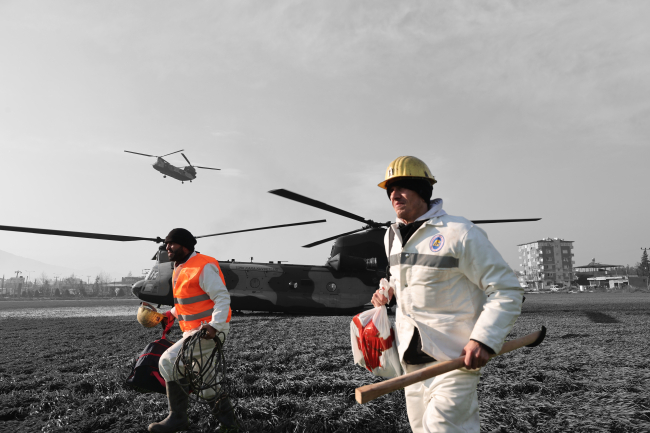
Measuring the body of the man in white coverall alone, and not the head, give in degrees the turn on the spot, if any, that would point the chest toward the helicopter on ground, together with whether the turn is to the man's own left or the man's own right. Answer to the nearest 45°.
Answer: approximately 135° to the man's own right

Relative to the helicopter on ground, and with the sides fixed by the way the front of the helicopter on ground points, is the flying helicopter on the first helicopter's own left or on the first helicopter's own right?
on the first helicopter's own right

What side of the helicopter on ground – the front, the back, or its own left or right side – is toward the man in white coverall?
left

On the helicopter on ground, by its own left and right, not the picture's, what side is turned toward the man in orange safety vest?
left

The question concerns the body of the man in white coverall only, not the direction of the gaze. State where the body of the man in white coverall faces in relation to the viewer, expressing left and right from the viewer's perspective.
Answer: facing the viewer and to the left of the viewer

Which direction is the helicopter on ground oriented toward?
to the viewer's left

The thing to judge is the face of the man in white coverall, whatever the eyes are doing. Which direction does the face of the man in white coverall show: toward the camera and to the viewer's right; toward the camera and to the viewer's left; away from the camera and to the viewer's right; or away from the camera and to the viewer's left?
toward the camera and to the viewer's left

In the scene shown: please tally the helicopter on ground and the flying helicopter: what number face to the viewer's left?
2
